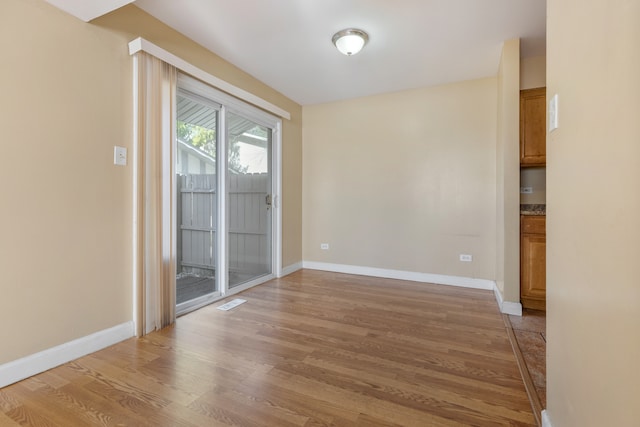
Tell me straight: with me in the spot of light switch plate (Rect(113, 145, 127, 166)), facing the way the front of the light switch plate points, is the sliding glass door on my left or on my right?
on my left

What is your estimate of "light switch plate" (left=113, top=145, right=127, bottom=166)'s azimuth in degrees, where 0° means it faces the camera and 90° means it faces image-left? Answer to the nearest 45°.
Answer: approximately 315°

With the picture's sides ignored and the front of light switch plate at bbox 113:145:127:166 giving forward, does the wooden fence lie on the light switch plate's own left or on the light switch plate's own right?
on the light switch plate's own left

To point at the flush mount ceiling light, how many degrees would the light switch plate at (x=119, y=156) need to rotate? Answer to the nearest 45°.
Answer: approximately 45° to its left

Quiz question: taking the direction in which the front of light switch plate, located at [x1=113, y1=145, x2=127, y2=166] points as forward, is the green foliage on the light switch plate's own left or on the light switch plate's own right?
on the light switch plate's own left
